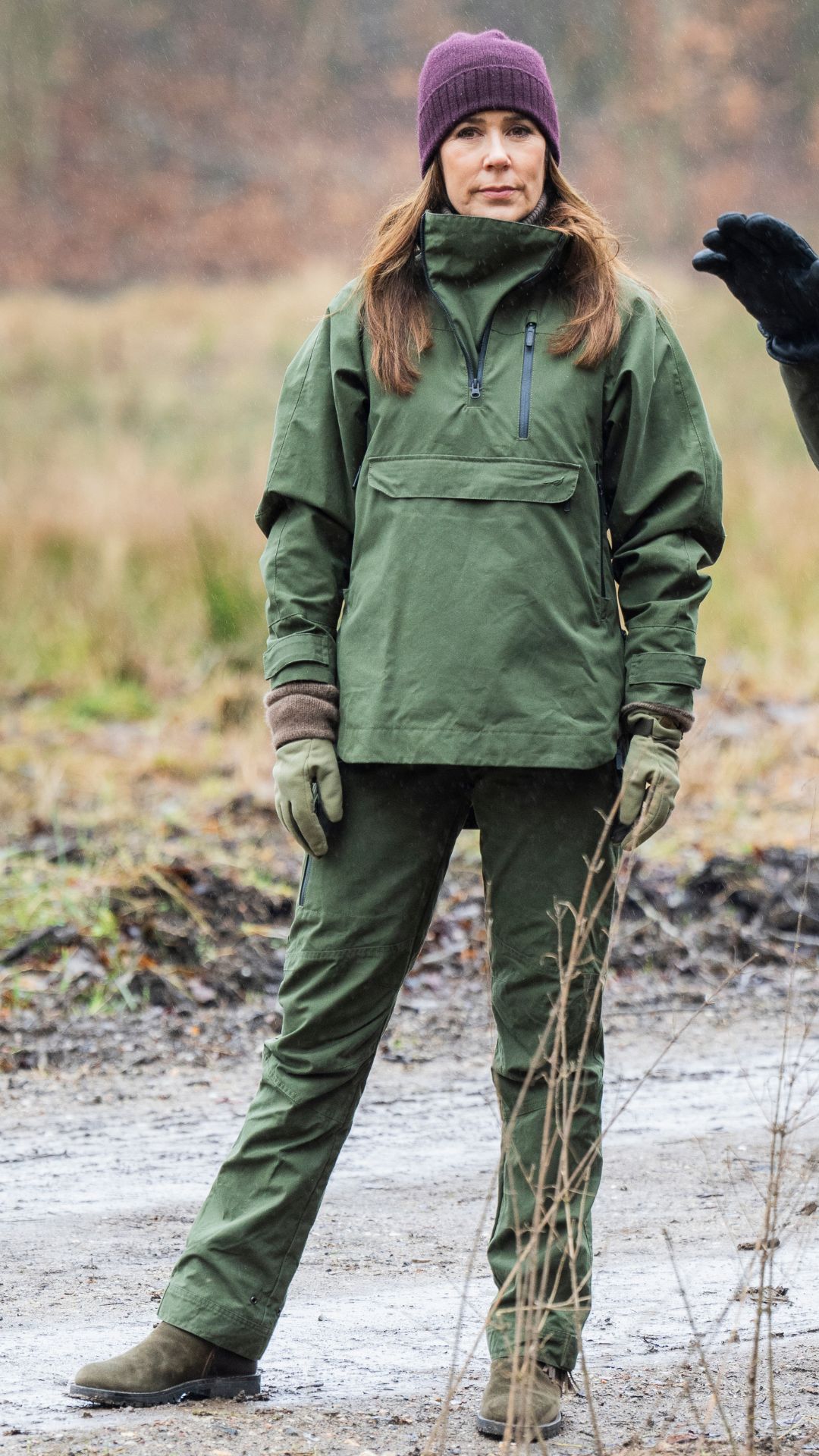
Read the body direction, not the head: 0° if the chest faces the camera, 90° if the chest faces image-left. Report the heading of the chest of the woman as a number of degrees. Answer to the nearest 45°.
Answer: approximately 0°
